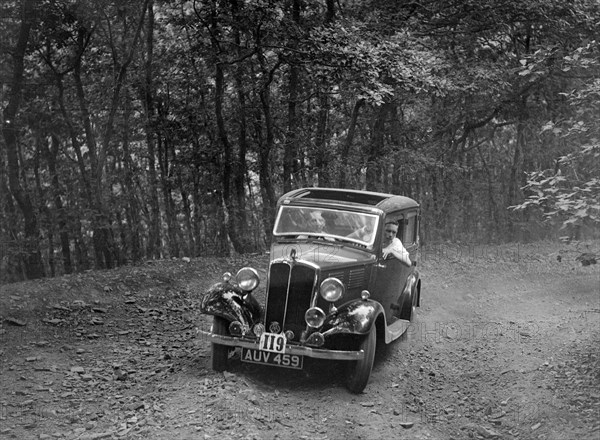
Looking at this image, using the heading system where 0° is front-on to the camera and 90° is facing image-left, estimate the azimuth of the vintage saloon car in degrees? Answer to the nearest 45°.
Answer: approximately 45°
